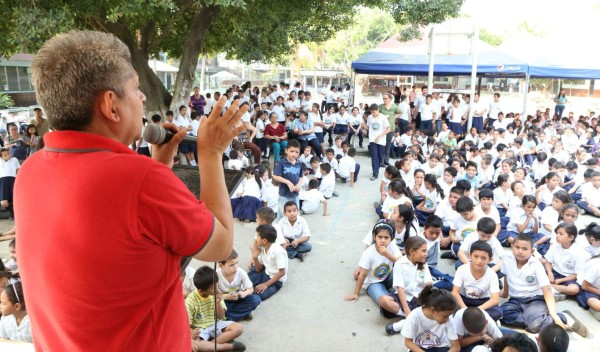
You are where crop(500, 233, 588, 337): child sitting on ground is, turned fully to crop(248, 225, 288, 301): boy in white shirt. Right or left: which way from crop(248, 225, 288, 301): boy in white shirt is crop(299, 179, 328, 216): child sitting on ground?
right

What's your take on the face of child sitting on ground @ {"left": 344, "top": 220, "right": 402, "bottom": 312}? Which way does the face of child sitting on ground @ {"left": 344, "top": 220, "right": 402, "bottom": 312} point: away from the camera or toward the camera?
toward the camera

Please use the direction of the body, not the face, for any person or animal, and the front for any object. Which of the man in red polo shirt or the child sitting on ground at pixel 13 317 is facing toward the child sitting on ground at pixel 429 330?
the man in red polo shirt

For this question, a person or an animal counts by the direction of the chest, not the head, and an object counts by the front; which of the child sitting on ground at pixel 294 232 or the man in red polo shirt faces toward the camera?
the child sitting on ground

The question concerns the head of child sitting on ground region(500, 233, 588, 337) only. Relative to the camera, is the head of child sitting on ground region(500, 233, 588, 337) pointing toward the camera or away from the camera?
toward the camera

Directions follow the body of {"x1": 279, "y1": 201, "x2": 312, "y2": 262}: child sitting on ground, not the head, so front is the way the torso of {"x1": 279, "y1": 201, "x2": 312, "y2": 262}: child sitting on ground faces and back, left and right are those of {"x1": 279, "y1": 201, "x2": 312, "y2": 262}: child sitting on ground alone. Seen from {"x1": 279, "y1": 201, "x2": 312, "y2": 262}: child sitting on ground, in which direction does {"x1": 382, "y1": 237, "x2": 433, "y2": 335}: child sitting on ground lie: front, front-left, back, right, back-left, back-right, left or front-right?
front-left

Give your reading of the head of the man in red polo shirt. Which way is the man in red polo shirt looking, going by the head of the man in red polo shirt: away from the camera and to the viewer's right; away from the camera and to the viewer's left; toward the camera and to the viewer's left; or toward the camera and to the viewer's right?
away from the camera and to the viewer's right

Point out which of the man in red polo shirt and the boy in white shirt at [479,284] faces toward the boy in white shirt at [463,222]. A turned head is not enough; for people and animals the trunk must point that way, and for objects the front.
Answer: the man in red polo shirt

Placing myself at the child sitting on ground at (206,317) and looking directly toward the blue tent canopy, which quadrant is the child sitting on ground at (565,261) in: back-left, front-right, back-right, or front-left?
front-right

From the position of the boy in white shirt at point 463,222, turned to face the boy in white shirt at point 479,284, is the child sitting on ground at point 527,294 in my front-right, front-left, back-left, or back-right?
front-left

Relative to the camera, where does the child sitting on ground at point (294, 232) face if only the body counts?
toward the camera

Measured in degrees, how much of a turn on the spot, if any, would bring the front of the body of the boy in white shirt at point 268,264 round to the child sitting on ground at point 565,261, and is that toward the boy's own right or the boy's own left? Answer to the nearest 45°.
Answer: approximately 135° to the boy's own left

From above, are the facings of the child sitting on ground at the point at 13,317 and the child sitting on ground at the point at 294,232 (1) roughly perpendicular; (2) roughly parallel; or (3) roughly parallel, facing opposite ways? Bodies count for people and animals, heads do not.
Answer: roughly parallel

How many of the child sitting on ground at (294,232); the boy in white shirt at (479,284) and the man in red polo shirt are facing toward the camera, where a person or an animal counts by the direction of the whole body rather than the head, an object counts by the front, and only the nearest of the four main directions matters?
2

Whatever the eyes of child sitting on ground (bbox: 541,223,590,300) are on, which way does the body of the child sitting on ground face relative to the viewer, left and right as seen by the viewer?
facing the viewer and to the left of the viewer

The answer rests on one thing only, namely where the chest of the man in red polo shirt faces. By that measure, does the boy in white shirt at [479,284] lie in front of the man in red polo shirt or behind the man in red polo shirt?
in front

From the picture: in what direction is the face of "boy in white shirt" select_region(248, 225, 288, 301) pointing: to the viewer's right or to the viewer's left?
to the viewer's left

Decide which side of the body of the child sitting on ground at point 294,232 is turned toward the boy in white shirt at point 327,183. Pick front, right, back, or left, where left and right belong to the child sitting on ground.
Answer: back

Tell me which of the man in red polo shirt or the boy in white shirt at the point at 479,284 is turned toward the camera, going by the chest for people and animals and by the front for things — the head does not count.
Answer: the boy in white shirt
